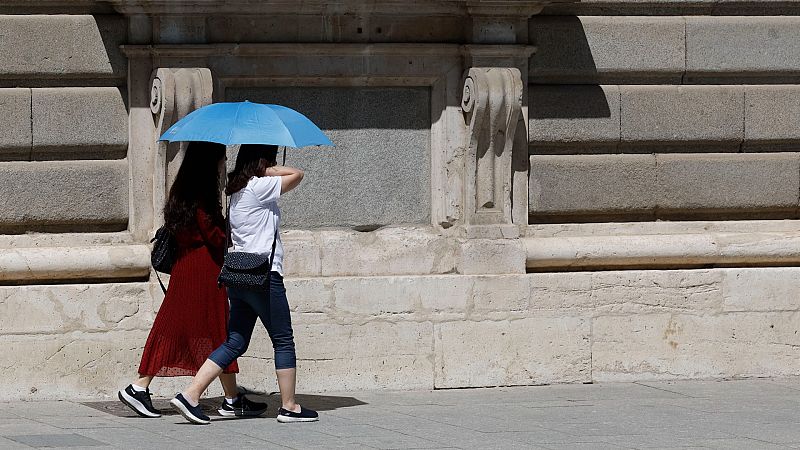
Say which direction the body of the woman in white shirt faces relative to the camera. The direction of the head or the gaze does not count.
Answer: to the viewer's right

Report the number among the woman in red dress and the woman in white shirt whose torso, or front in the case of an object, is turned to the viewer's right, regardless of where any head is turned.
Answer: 2

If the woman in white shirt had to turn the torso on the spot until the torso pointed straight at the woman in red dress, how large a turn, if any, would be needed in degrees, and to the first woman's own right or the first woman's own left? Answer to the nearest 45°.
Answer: approximately 135° to the first woman's own left

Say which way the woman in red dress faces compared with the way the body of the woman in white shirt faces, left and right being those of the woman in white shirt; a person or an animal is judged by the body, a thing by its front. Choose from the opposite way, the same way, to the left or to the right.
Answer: the same way

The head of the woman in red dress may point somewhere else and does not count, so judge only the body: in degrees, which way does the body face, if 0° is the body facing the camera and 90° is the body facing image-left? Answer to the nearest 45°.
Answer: approximately 270°
